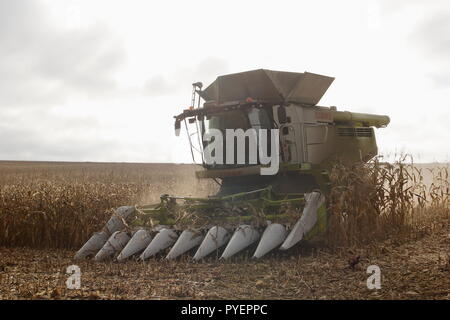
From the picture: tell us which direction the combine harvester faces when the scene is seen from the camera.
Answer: facing the viewer and to the left of the viewer
